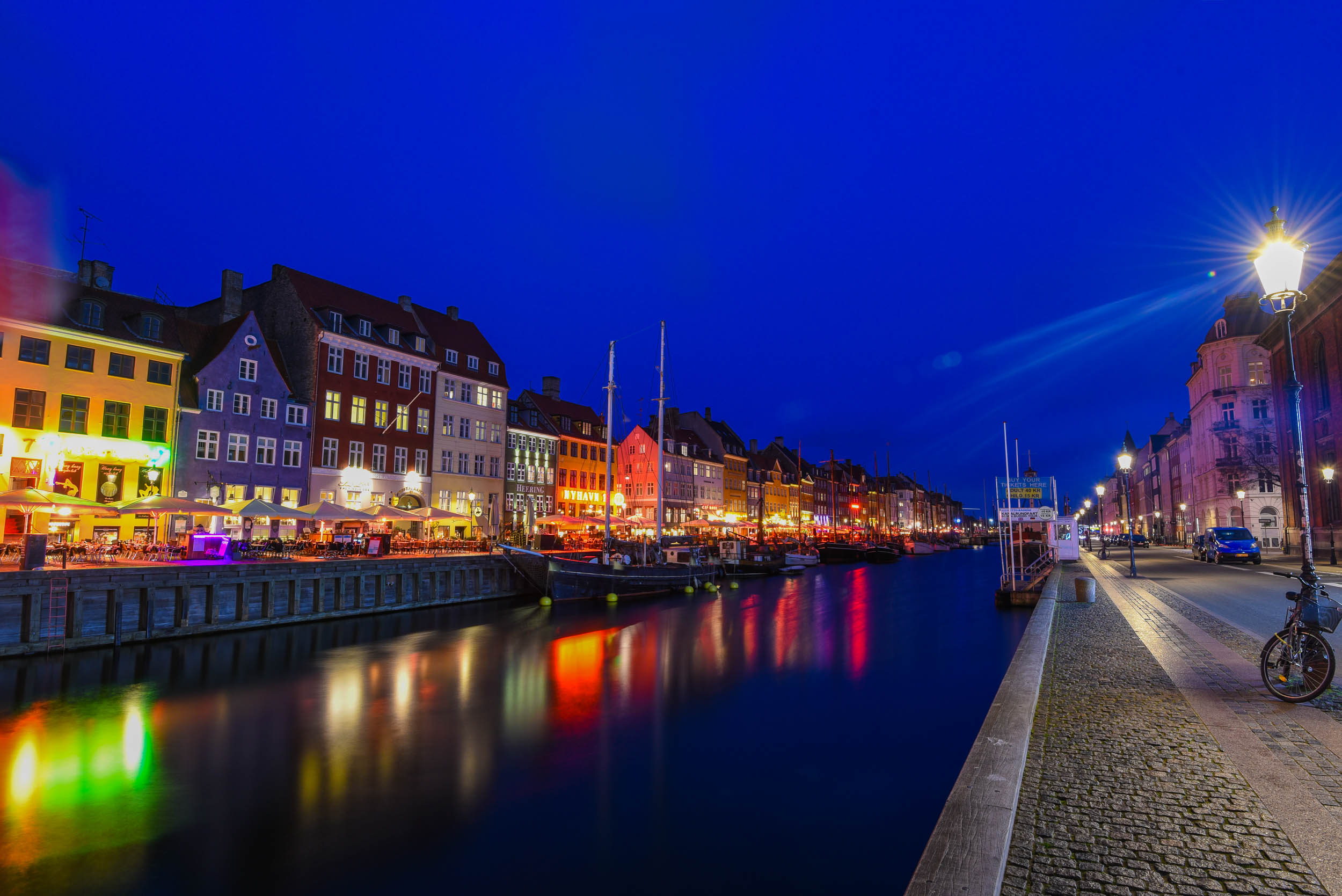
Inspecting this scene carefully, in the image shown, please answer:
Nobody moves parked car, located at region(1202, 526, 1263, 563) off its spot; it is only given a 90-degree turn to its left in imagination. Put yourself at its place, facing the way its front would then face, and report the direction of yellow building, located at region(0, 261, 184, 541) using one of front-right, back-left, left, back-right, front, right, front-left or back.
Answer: back

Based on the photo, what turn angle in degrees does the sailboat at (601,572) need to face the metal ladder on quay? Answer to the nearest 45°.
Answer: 0° — it already faces it

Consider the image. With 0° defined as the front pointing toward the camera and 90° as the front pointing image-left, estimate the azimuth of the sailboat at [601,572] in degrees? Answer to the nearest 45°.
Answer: approximately 45°

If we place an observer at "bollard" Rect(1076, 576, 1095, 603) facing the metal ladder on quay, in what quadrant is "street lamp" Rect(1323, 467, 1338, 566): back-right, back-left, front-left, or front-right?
back-right

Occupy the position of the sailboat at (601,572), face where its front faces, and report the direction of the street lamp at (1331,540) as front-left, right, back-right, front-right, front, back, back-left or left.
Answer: back-left

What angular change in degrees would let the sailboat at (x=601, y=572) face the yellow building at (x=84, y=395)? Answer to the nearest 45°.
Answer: approximately 45° to its right

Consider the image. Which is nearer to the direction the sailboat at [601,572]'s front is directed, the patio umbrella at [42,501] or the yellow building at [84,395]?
the patio umbrella

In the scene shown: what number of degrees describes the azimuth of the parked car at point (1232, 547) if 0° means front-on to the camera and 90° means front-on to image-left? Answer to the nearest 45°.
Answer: approximately 315°

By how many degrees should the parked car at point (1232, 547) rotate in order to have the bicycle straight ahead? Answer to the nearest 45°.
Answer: approximately 45° to its right

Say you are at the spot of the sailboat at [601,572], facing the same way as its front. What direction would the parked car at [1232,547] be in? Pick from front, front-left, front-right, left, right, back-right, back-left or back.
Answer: back-left
